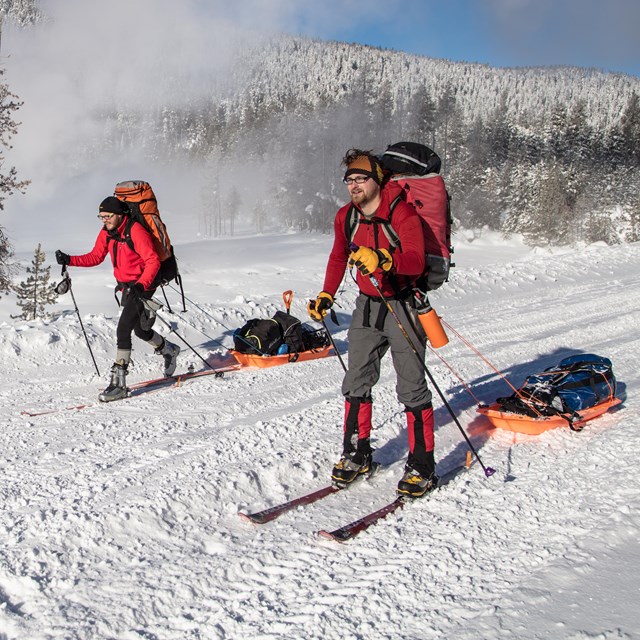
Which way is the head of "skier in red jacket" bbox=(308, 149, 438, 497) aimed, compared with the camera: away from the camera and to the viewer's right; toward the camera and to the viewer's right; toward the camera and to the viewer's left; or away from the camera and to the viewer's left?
toward the camera and to the viewer's left

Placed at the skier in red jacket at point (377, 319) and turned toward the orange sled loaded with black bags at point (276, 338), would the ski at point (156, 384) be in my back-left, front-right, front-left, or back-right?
front-left

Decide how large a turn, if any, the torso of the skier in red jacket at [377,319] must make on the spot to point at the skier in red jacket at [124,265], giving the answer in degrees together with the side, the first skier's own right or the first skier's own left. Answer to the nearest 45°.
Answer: approximately 90° to the first skier's own right

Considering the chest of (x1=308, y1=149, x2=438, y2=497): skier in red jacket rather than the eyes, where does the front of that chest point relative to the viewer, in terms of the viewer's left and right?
facing the viewer and to the left of the viewer

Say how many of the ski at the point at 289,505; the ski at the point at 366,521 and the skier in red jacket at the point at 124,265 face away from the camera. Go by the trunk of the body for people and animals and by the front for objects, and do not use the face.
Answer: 0

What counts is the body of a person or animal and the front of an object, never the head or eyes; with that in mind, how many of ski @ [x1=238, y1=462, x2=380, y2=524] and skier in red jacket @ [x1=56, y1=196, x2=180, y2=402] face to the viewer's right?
0

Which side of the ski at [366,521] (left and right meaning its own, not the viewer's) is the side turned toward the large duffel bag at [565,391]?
back
